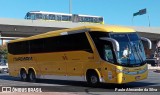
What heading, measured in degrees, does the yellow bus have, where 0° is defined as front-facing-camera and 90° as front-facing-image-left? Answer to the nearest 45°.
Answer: approximately 315°
